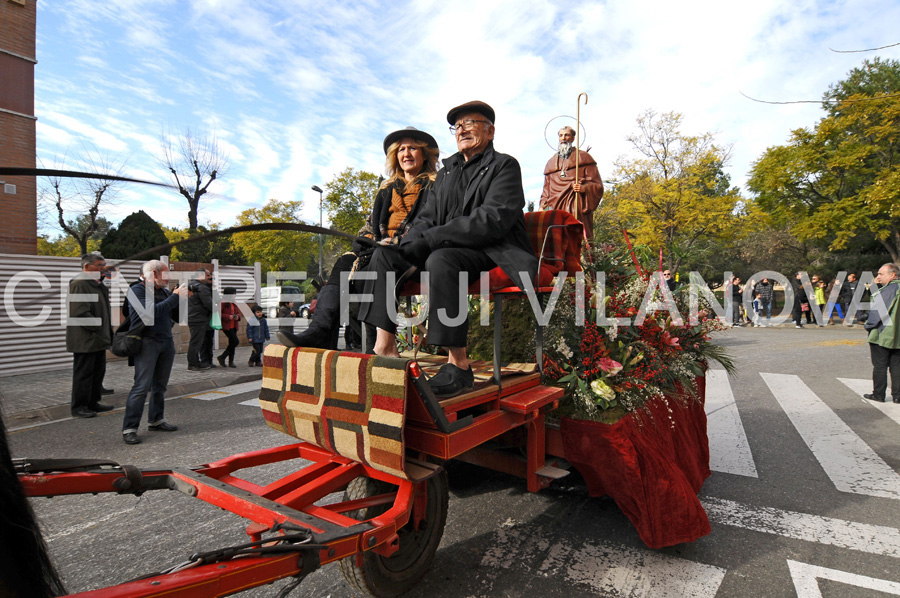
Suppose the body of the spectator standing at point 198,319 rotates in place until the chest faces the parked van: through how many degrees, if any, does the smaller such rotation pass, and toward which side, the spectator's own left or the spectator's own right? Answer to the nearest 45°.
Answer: approximately 90° to the spectator's own left

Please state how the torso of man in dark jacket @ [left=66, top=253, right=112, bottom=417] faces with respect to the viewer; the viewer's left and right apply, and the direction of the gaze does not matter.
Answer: facing to the right of the viewer

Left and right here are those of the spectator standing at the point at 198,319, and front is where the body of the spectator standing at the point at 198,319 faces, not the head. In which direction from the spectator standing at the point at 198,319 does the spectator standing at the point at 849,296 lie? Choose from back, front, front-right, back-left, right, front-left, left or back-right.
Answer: front

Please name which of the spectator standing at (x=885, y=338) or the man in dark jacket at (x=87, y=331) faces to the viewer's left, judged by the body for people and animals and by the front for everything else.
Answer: the spectator standing

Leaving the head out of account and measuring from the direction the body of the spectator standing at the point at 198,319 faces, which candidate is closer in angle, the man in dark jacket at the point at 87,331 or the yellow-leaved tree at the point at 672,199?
the yellow-leaved tree

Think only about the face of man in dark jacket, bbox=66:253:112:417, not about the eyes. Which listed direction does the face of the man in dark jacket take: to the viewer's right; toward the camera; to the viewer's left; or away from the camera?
to the viewer's right

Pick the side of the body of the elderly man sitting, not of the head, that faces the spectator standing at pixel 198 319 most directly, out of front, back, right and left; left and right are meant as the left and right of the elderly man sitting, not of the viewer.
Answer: right

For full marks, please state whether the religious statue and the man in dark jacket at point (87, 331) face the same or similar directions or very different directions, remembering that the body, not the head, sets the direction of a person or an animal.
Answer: very different directions

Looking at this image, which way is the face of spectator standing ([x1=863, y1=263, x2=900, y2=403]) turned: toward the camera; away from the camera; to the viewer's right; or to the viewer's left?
to the viewer's left

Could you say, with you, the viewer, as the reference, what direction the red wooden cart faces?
facing the viewer and to the left of the viewer

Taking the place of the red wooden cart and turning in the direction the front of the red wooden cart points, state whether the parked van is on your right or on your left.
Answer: on your right

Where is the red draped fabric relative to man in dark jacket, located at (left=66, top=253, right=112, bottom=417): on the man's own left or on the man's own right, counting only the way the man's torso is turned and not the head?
on the man's own right

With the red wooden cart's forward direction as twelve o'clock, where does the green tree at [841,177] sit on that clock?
The green tree is roughly at 6 o'clock from the red wooden cart.

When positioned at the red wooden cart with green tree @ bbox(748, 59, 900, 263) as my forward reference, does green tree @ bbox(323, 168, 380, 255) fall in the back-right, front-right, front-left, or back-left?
front-left
